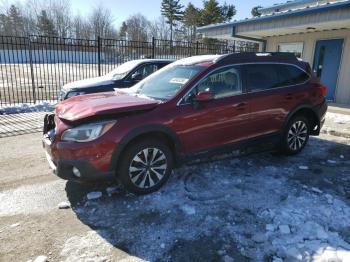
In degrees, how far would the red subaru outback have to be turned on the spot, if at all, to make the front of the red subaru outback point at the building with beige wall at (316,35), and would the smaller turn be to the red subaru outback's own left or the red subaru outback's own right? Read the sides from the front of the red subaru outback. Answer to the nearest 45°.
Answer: approximately 180°

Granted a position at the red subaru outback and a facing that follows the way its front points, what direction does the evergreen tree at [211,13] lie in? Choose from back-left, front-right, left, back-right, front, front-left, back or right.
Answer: back-right

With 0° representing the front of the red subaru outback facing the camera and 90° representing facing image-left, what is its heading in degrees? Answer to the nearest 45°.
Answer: approximately 45°

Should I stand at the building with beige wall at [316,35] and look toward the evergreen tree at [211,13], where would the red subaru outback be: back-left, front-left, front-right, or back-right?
back-left

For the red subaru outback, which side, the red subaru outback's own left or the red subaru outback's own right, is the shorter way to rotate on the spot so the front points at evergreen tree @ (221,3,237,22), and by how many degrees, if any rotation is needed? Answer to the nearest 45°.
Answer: approximately 135° to the red subaru outback's own right
